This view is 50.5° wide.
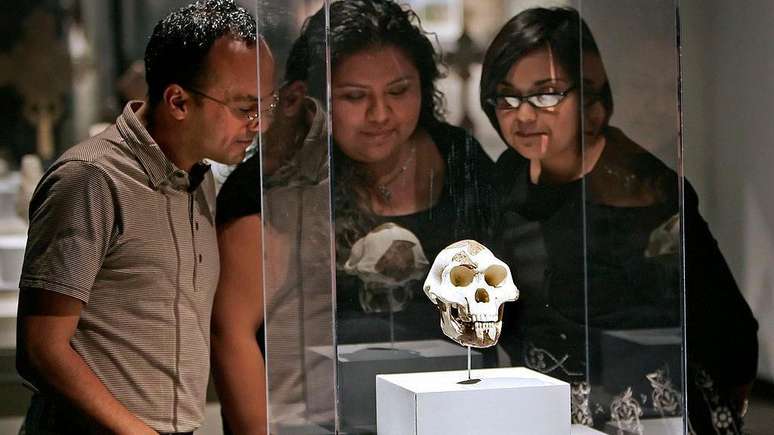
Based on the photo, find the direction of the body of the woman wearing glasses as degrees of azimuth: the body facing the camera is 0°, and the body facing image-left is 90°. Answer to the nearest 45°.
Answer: approximately 45°

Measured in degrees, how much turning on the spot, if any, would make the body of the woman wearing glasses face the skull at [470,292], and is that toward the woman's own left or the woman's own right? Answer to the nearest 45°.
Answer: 0° — they already face it

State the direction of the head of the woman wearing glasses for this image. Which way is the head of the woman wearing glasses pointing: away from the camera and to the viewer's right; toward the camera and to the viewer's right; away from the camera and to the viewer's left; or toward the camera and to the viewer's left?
toward the camera and to the viewer's left

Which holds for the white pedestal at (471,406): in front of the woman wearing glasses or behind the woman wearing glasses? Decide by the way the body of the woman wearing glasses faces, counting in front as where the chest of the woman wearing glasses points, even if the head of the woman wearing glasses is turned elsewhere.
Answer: in front

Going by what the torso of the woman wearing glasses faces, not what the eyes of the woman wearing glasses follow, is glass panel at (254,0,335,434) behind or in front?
in front

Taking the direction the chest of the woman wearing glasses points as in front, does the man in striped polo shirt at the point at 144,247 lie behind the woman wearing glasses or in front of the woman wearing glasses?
in front

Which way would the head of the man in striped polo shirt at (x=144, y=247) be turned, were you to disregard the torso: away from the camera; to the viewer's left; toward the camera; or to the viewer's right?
to the viewer's right
